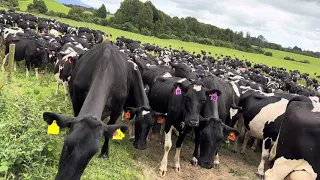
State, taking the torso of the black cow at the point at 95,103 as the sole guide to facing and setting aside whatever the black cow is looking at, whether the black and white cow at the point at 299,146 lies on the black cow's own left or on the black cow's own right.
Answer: on the black cow's own left

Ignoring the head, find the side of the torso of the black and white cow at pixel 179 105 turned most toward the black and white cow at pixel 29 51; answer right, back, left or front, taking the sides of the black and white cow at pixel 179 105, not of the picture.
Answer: back

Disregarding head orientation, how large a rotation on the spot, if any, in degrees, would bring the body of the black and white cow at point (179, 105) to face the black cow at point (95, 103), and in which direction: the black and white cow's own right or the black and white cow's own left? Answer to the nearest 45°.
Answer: approximately 90° to the black and white cow's own right

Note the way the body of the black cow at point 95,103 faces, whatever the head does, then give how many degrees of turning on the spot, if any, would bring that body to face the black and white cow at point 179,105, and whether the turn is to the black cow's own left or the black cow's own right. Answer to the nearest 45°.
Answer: approximately 135° to the black cow's own left

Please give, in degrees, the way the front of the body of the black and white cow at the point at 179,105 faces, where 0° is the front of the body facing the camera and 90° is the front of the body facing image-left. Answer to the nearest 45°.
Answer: approximately 315°

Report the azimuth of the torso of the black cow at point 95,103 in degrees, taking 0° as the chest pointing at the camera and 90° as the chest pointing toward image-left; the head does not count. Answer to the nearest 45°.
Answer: approximately 0°

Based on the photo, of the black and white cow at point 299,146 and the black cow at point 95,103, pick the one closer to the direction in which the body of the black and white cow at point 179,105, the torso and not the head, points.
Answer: the black and white cow
